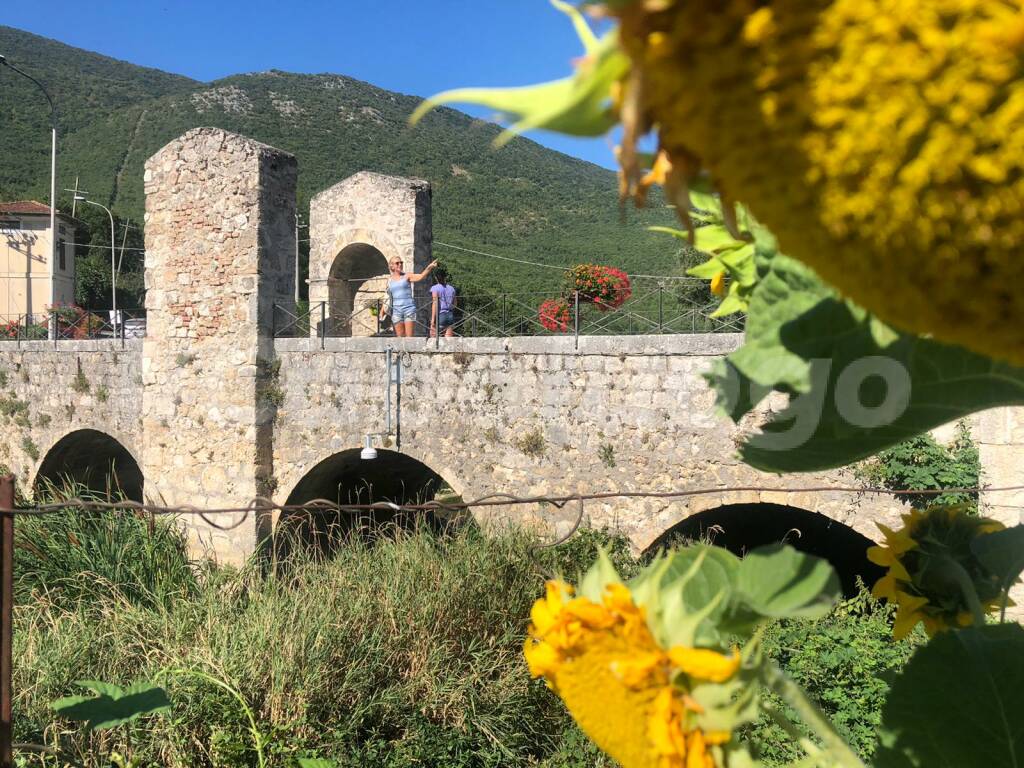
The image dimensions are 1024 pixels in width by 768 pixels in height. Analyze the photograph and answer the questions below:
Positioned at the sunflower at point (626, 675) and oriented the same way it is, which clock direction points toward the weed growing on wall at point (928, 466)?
The weed growing on wall is roughly at 5 o'clock from the sunflower.

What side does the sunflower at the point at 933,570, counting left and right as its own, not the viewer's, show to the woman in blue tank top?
front

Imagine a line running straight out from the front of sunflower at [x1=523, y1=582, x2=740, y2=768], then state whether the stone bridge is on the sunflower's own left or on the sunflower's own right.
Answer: on the sunflower's own right

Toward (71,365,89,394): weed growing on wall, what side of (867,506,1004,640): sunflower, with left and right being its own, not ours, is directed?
front

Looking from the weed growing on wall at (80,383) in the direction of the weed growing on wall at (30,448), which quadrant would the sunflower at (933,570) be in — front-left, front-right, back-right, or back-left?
back-left

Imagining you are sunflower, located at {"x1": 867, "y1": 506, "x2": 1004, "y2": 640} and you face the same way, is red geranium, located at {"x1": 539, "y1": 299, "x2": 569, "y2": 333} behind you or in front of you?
in front

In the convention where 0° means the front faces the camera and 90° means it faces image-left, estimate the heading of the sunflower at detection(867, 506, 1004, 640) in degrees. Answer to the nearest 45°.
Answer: approximately 135°

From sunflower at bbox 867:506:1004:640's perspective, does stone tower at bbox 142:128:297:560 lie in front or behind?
in front

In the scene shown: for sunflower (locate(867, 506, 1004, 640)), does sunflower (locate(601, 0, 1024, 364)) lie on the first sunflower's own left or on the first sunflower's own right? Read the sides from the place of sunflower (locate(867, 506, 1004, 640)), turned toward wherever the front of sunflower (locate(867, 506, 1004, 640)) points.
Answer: on the first sunflower's own left

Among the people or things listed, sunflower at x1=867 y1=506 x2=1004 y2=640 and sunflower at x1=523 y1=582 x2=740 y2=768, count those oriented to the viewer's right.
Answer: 0

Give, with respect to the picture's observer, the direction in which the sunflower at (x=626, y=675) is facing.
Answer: facing the viewer and to the left of the viewer
